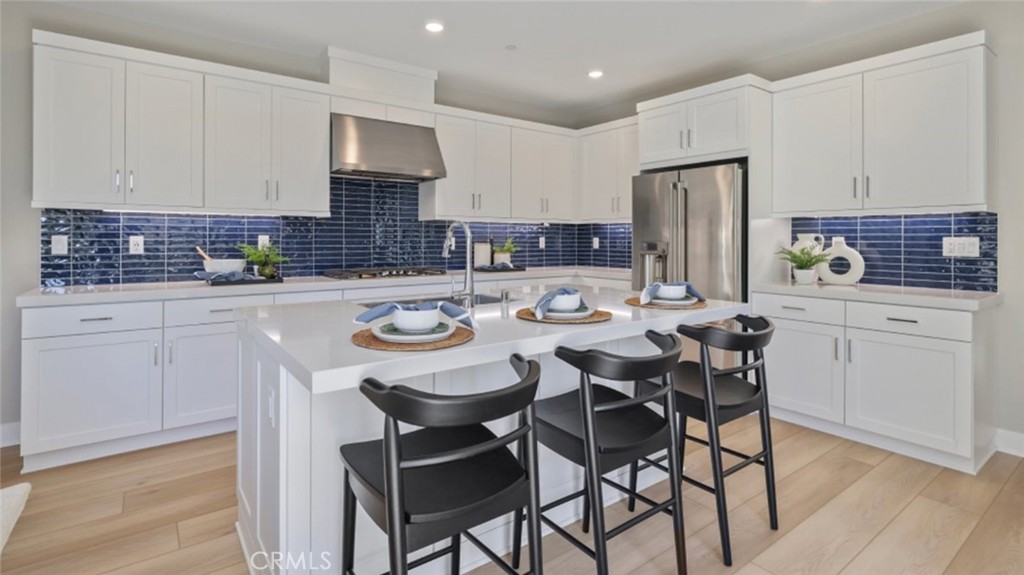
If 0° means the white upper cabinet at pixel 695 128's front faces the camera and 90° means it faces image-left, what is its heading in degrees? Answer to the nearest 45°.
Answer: approximately 45°

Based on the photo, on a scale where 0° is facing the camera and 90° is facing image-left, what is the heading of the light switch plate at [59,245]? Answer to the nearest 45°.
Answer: approximately 0°

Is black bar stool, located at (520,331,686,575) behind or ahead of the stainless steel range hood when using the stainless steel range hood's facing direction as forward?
ahead

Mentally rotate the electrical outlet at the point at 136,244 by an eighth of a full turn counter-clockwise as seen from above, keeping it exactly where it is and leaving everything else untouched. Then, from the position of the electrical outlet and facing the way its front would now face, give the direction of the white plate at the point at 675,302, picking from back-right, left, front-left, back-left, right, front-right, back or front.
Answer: front

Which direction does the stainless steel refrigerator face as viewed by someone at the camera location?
facing the viewer and to the left of the viewer

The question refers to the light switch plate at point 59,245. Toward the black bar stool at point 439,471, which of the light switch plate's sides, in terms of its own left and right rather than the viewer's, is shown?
front

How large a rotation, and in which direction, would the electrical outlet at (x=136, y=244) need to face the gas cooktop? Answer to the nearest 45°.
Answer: approximately 90° to its left
